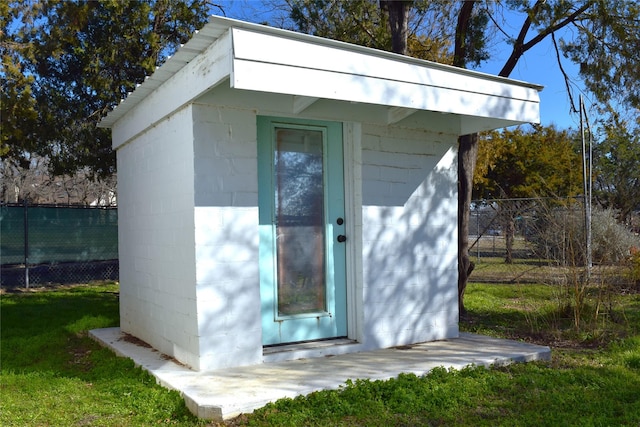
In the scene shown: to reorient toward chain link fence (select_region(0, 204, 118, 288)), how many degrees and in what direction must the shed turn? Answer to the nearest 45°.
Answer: approximately 180°

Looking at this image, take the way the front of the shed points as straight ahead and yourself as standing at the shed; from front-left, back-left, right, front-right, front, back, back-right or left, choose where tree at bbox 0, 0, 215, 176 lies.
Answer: back

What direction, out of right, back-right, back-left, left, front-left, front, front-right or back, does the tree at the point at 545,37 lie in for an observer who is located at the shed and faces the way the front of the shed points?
left

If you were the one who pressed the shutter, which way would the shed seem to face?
facing the viewer and to the right of the viewer

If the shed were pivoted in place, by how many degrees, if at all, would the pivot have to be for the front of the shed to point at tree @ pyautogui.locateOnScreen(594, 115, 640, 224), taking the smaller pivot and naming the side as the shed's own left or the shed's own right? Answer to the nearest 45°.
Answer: approximately 90° to the shed's own left
